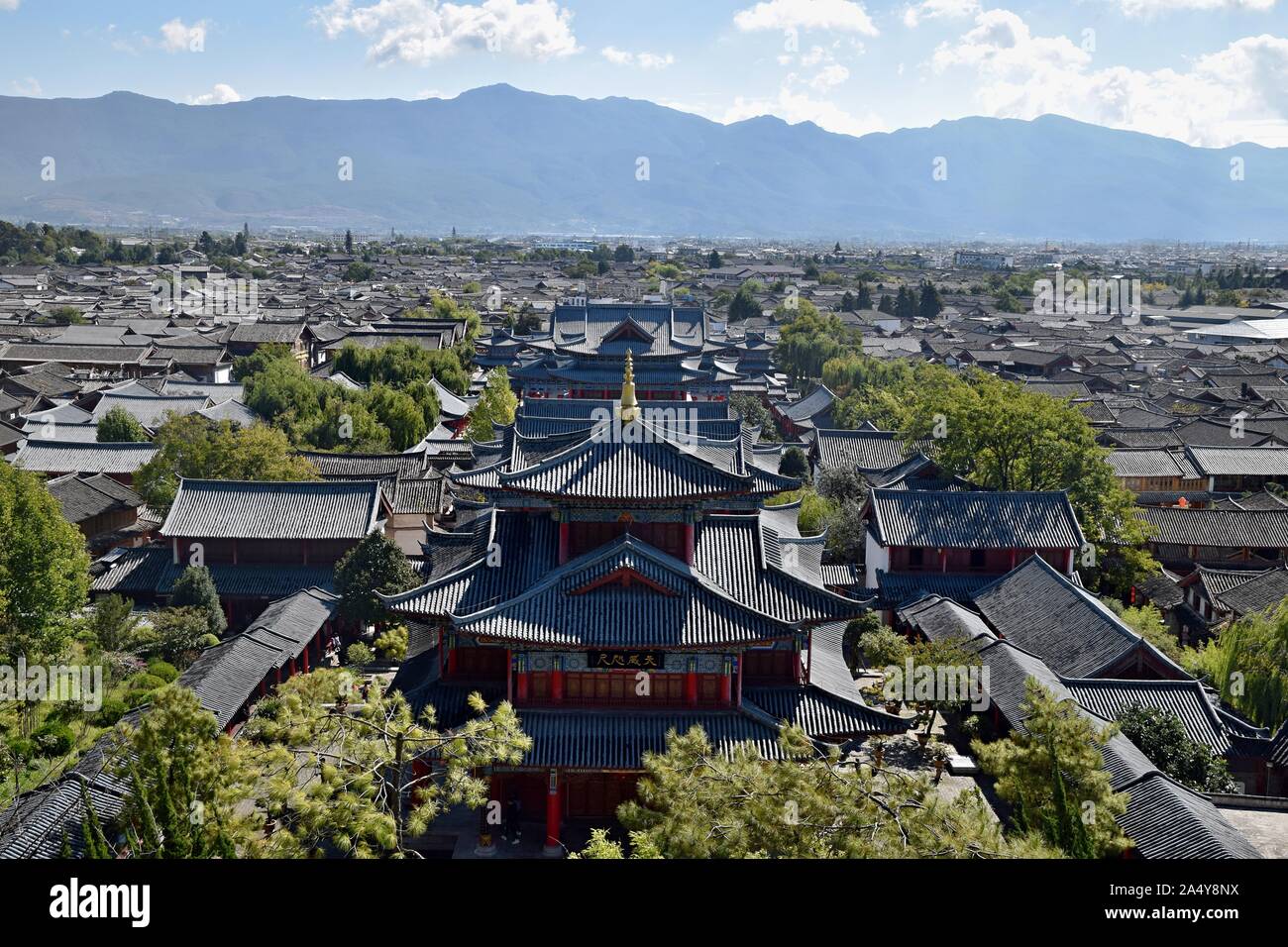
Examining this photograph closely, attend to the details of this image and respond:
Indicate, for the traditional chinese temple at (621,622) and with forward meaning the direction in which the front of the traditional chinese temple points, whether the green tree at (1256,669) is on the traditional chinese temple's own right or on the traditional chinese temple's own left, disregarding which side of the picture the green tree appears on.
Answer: on the traditional chinese temple's own left

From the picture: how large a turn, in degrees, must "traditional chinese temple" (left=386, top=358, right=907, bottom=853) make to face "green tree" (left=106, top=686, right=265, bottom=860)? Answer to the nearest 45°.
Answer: approximately 45° to its right

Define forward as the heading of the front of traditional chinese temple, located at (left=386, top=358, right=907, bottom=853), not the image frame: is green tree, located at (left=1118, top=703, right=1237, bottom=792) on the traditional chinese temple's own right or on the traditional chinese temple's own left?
on the traditional chinese temple's own left

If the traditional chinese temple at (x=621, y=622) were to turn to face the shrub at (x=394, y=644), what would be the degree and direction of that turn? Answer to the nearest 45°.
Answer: approximately 135° to its right

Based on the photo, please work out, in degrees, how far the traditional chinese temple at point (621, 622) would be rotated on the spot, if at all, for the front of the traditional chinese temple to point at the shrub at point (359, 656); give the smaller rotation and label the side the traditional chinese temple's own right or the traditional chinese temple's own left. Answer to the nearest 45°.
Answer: approximately 135° to the traditional chinese temple's own right

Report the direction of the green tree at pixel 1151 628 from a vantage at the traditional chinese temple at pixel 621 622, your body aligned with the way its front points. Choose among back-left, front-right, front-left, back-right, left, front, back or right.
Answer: back-left

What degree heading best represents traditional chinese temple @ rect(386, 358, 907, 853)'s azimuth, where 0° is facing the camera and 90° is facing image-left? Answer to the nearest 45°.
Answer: approximately 0°

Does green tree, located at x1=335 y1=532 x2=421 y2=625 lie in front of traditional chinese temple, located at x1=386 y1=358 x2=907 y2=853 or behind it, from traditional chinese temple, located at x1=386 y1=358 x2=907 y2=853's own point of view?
behind
